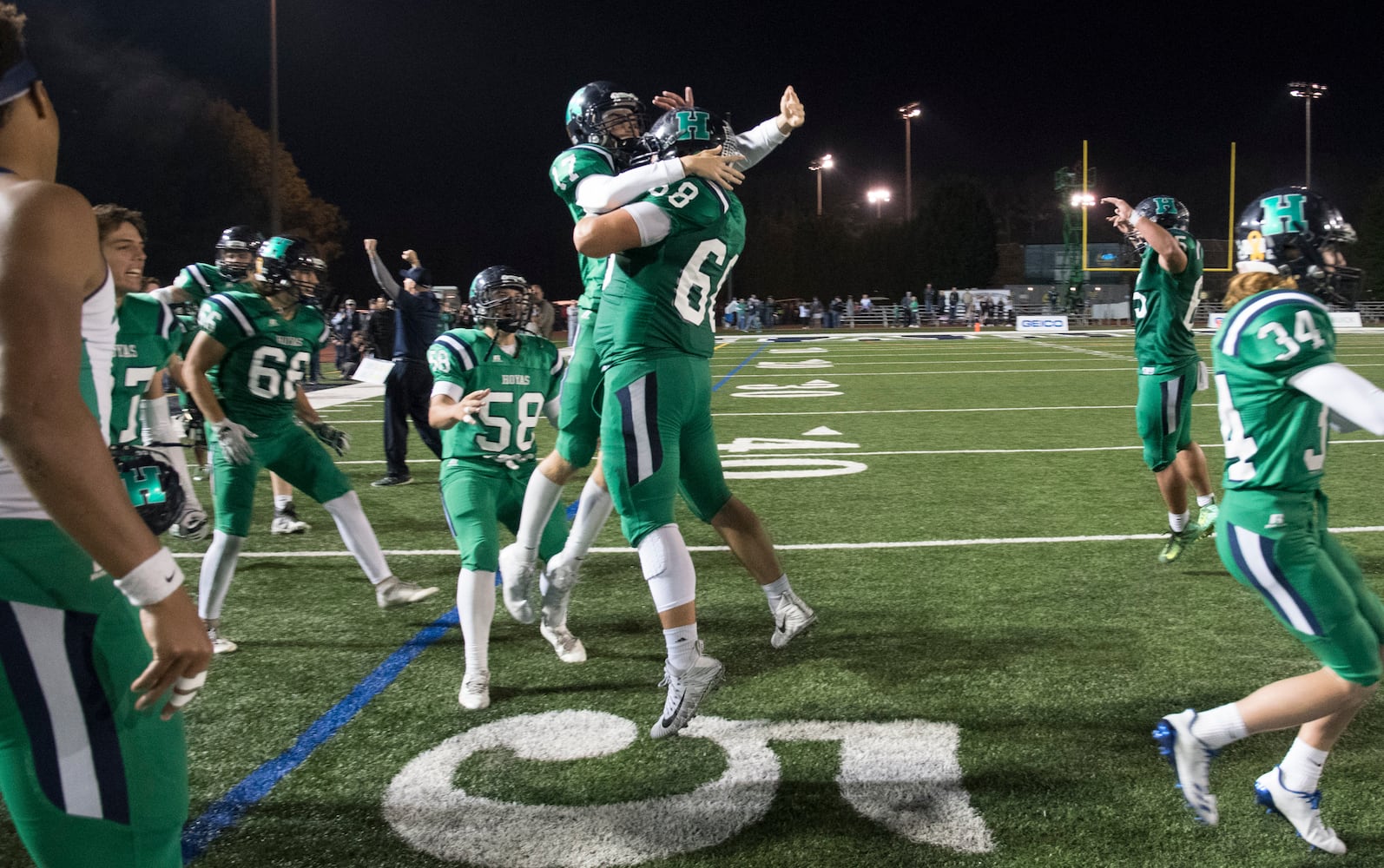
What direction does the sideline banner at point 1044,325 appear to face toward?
toward the camera

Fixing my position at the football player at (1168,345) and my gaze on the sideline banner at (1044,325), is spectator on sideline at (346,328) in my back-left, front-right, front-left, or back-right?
front-left

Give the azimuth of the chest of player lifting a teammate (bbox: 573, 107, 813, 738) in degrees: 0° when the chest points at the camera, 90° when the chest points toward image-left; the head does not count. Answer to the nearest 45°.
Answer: approximately 135°

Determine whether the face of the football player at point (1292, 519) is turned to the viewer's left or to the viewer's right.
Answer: to the viewer's right

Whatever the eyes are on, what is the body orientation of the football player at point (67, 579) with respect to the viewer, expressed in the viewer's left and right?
facing away from the viewer and to the right of the viewer

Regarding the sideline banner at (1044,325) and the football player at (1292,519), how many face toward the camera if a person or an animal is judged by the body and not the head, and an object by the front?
1

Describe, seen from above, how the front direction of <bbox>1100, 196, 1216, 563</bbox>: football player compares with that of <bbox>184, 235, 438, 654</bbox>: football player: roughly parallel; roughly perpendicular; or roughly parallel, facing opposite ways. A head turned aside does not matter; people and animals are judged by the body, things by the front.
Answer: roughly parallel, facing opposite ways

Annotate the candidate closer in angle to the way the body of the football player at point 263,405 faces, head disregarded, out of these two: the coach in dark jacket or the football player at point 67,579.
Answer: the football player
